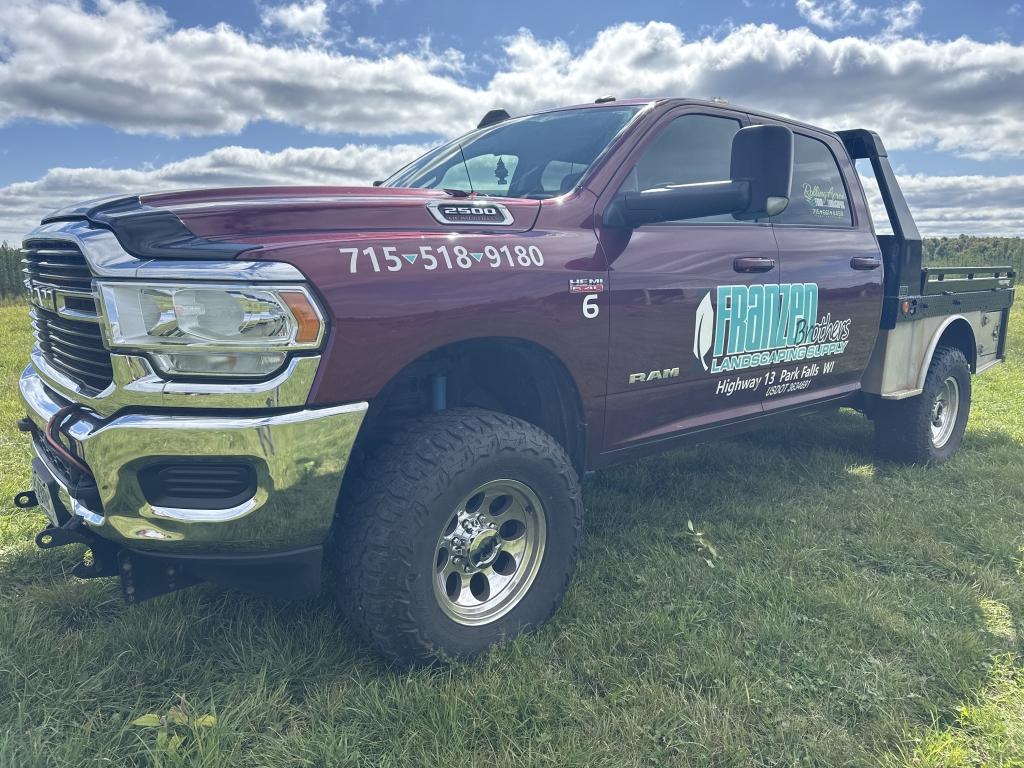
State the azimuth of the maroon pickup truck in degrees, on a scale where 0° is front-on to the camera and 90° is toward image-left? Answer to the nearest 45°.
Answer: approximately 45°
